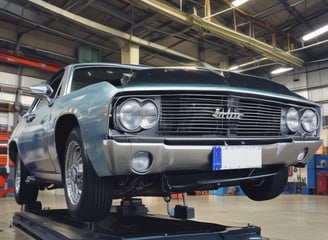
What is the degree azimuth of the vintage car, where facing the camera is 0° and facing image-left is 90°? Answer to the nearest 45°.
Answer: approximately 315°
